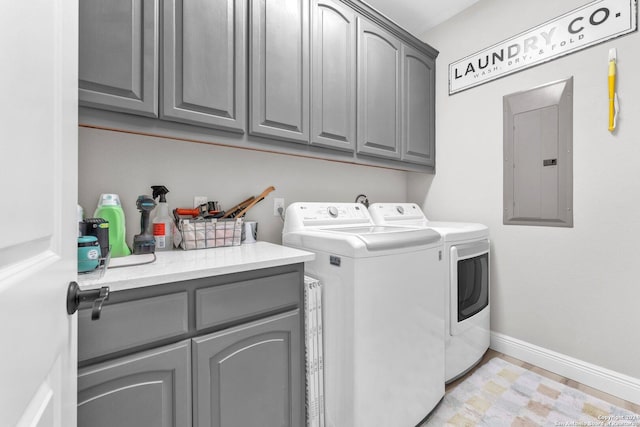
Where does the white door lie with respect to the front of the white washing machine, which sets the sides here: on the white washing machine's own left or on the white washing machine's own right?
on the white washing machine's own right

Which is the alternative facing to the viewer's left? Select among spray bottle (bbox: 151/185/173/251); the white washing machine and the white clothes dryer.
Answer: the spray bottle

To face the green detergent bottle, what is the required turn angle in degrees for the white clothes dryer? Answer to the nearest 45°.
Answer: approximately 90° to its right

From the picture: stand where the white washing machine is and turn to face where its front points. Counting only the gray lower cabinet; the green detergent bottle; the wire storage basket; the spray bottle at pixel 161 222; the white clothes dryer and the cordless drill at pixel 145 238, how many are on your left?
1

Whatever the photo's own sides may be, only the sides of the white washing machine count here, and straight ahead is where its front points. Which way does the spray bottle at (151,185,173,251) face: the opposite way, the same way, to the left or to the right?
to the right

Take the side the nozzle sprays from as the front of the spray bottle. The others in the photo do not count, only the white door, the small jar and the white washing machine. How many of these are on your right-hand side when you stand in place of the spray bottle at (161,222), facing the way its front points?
0

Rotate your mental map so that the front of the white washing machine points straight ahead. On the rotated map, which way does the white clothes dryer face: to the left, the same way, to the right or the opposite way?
the same way

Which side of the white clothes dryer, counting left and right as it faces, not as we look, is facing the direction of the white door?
right

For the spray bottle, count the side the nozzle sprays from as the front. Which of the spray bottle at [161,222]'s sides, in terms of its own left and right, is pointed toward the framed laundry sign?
back

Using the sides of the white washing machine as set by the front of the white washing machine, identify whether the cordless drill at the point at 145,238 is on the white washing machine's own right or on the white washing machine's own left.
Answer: on the white washing machine's own right

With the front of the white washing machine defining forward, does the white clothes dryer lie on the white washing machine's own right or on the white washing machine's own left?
on the white washing machine's own left

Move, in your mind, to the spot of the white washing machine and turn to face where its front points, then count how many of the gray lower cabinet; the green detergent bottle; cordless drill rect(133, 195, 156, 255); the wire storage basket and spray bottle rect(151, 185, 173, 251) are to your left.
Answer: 0

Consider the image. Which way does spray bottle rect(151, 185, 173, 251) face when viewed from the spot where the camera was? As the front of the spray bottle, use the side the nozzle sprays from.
facing to the left of the viewer

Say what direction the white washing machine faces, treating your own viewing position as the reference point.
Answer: facing the viewer and to the right of the viewer

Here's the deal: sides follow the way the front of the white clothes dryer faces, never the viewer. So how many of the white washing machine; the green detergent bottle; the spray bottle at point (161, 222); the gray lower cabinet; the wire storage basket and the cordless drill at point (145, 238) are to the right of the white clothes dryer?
6

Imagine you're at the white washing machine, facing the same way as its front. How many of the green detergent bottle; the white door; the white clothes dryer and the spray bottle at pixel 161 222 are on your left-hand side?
1

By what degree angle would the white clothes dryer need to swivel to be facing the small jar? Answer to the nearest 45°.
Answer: approximately 90° to its right

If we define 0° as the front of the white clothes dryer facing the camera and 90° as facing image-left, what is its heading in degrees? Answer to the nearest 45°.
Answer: approximately 315°
